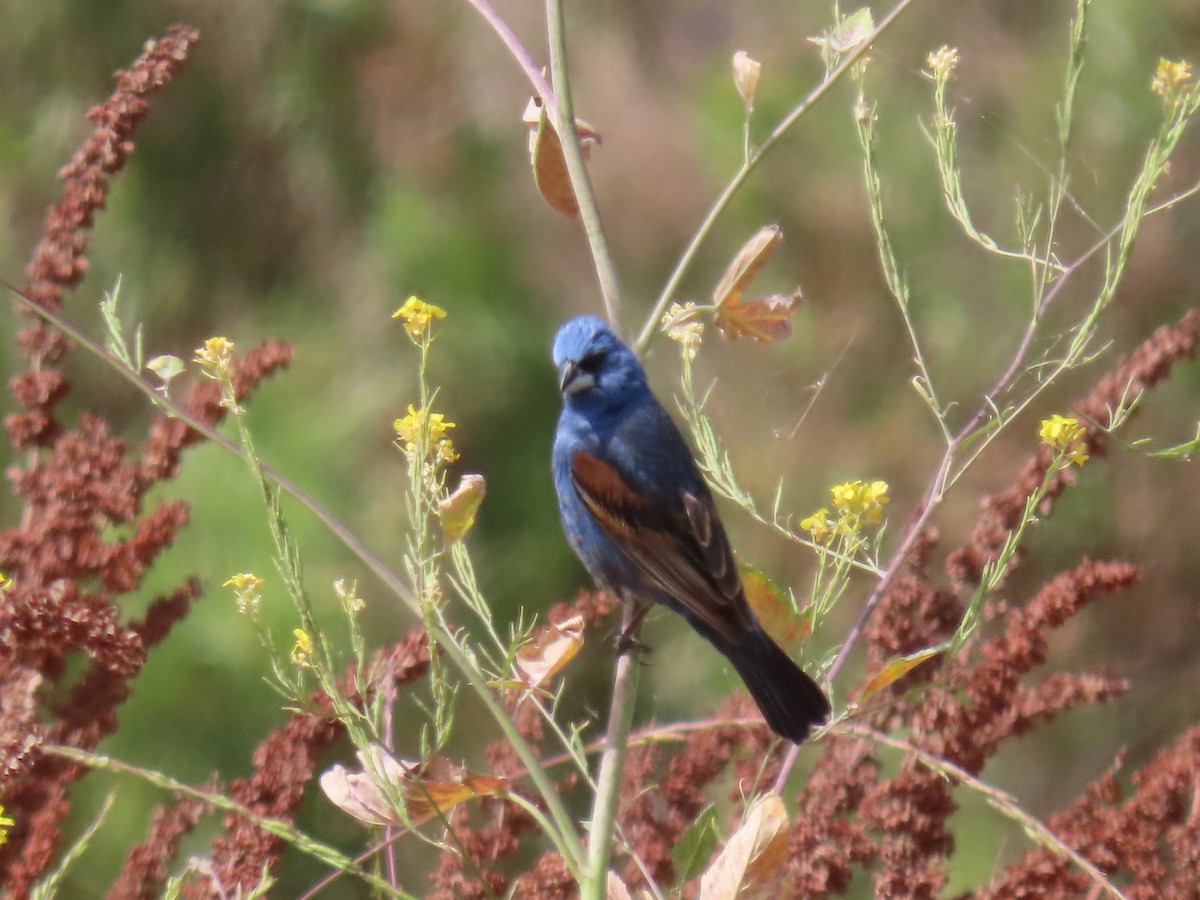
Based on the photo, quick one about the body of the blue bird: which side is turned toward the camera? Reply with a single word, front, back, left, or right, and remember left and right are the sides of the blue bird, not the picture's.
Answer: left

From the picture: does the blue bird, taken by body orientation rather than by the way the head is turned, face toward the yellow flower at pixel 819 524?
no

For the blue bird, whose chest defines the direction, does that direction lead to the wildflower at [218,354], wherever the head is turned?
no

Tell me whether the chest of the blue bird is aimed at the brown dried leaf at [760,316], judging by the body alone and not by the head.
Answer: no

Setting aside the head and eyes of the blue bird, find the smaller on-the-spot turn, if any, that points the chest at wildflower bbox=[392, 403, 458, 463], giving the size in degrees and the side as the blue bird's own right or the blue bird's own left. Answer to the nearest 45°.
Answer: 0° — it already faces it

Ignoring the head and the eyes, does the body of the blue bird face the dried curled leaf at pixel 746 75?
no
